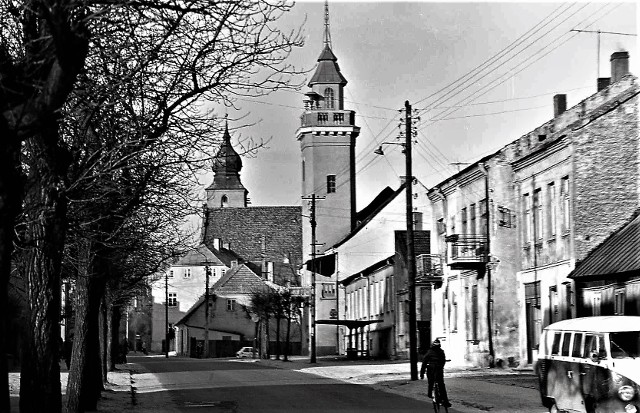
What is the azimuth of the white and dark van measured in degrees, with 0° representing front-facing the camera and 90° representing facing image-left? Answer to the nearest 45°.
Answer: approximately 315°

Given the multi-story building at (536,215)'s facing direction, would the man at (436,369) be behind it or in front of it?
in front

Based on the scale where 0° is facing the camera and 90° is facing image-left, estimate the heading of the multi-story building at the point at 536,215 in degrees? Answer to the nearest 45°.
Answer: approximately 45°

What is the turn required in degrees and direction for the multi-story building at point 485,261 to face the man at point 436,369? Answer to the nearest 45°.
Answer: approximately 45° to its left

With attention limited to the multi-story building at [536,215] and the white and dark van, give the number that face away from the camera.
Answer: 0

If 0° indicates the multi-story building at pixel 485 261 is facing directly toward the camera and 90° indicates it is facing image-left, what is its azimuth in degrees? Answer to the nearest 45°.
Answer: approximately 45°

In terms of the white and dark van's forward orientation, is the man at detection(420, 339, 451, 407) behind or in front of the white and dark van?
behind

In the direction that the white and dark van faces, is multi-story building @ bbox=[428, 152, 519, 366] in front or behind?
behind

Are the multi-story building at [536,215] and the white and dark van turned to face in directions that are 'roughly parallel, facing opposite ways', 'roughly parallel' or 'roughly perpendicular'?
roughly perpendicular

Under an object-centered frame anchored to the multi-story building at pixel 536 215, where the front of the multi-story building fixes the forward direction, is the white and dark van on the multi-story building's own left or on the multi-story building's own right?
on the multi-story building's own left

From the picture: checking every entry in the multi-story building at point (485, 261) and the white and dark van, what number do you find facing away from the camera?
0
